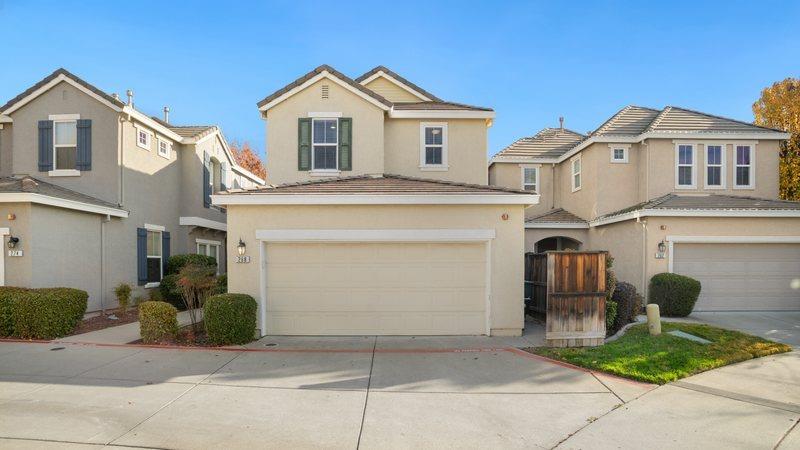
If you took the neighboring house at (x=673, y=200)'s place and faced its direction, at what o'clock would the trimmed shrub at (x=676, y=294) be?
The trimmed shrub is roughly at 12 o'clock from the neighboring house.

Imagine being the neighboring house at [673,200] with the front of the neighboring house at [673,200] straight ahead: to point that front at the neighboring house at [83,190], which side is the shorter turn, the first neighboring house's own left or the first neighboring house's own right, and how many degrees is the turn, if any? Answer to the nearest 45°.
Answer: approximately 45° to the first neighboring house's own right

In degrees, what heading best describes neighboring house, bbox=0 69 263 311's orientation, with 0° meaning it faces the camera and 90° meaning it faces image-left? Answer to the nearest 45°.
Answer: approximately 0°

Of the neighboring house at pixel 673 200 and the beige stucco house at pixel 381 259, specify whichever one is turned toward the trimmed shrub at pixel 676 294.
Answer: the neighboring house

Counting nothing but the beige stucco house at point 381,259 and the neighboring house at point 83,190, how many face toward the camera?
2

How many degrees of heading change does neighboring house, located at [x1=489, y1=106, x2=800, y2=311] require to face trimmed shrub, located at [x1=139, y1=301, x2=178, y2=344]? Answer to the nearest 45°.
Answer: approximately 45° to its right

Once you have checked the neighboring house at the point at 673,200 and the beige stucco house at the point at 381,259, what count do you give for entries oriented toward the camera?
2
